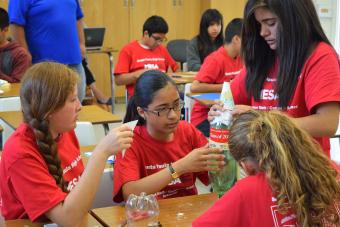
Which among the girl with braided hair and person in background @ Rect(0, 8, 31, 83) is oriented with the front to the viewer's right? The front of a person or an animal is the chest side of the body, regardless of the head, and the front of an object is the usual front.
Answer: the girl with braided hair

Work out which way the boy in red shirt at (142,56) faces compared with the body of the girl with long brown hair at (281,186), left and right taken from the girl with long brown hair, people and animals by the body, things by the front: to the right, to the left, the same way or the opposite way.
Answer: the opposite way

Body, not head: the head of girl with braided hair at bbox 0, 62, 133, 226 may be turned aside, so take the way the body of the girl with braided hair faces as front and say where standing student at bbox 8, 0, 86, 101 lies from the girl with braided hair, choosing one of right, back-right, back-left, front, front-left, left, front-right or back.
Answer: left

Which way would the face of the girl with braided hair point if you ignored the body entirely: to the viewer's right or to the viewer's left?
to the viewer's right

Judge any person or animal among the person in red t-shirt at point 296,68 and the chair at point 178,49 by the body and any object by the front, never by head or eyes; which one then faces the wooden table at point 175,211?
the person in red t-shirt

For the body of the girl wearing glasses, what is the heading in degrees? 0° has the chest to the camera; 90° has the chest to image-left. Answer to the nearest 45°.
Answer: approximately 315°

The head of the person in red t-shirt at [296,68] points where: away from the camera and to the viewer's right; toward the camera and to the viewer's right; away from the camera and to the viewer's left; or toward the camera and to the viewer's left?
toward the camera and to the viewer's left

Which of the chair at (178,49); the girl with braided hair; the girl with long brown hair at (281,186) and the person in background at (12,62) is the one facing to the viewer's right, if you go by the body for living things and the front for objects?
the girl with braided hair

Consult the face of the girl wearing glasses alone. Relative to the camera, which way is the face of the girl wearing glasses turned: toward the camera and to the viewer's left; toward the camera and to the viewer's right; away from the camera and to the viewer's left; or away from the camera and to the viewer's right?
toward the camera and to the viewer's right

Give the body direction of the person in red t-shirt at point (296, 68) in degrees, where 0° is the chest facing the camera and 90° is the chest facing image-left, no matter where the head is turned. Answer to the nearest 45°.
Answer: approximately 45°
